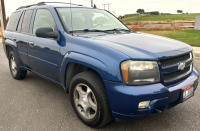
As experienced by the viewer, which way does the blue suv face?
facing the viewer and to the right of the viewer
